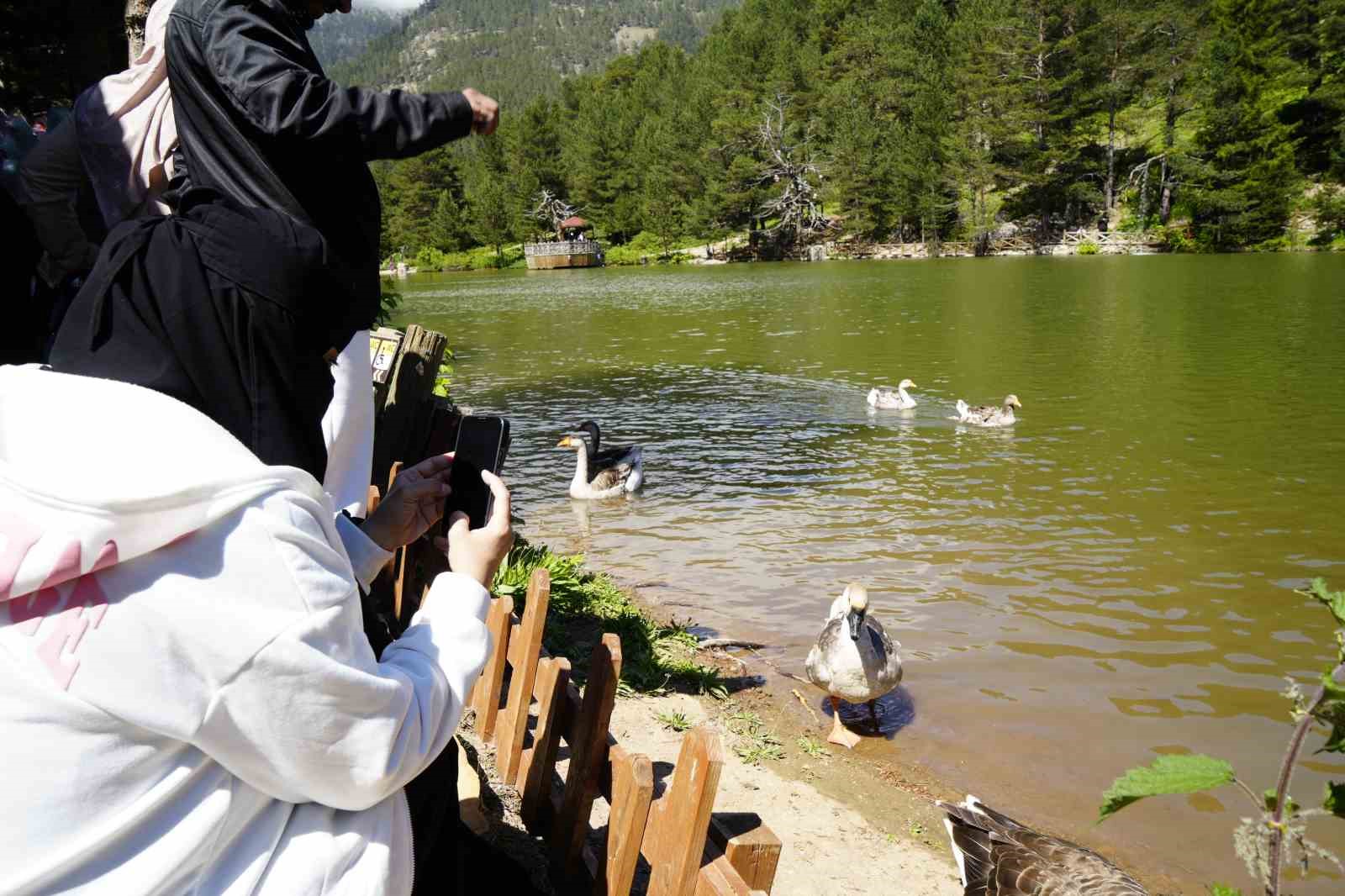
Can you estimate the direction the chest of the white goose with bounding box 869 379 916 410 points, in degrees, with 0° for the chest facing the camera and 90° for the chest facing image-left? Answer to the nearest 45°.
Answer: approximately 270°

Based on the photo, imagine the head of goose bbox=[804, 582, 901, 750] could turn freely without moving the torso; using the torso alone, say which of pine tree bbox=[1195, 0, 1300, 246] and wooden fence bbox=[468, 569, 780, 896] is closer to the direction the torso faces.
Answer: the wooden fence

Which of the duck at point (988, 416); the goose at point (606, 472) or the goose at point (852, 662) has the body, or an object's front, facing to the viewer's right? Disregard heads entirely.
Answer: the duck

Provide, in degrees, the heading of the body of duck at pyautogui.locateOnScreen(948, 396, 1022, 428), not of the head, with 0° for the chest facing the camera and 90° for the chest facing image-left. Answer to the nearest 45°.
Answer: approximately 270°

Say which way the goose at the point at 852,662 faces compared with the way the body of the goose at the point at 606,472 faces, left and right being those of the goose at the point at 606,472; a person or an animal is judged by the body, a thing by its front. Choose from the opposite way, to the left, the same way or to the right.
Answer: to the left

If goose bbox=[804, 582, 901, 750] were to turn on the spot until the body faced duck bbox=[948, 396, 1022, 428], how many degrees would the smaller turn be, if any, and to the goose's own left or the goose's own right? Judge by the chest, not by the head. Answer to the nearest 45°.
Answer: approximately 180°

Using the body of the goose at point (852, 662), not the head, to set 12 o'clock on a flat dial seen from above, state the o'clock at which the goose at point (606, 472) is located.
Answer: the goose at point (606, 472) is roughly at 5 o'clock from the goose at point (852, 662).

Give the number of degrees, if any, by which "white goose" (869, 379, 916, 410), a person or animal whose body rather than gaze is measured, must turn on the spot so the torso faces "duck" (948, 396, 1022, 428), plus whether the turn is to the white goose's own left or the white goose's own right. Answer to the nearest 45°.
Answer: approximately 45° to the white goose's own right

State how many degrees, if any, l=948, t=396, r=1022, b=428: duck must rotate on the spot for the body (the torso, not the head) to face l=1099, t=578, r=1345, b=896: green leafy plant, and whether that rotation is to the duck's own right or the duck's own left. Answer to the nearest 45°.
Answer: approximately 90° to the duck's own right

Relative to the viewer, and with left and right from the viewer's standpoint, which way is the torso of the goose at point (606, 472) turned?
facing to the left of the viewer

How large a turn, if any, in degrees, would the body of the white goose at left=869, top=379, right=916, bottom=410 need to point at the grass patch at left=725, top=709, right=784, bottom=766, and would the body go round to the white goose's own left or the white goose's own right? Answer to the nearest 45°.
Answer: approximately 90° to the white goose's own right

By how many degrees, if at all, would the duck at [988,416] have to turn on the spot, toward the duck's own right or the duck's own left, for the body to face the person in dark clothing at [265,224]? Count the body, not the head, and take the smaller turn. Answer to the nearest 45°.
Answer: approximately 90° to the duck's own right
